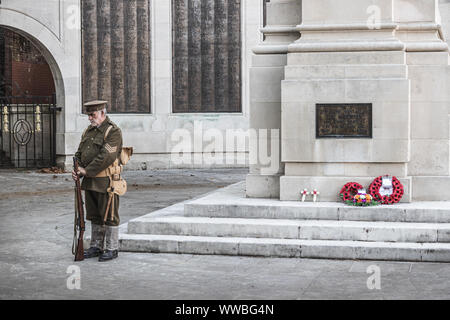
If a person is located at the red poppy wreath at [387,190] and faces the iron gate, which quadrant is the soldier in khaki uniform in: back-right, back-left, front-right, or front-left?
front-left

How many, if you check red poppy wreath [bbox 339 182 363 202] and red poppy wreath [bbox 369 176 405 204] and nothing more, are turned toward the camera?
2

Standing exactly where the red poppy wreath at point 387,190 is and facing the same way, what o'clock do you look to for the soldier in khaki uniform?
The soldier in khaki uniform is roughly at 2 o'clock from the red poppy wreath.

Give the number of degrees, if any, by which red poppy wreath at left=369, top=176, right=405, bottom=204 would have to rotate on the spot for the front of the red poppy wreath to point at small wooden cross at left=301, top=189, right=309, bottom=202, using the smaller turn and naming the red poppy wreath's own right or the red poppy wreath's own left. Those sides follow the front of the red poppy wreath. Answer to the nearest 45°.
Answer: approximately 90° to the red poppy wreath's own right

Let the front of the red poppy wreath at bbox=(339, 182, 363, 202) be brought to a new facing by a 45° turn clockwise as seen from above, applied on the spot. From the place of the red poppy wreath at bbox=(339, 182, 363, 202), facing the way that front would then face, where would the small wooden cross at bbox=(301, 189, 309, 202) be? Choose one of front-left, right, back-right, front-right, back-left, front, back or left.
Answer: front-right

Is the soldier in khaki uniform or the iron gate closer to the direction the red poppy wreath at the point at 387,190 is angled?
the soldier in khaki uniform

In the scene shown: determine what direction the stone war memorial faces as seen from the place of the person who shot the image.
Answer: facing the viewer

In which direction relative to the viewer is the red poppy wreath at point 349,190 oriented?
toward the camera

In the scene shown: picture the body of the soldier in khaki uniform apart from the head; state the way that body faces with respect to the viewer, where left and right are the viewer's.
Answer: facing the viewer and to the left of the viewer

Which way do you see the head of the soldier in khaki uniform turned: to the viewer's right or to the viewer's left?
to the viewer's left

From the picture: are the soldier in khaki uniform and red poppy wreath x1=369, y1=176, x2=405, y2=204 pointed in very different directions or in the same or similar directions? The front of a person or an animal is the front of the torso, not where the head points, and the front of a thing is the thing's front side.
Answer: same or similar directions
